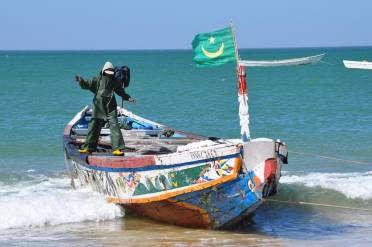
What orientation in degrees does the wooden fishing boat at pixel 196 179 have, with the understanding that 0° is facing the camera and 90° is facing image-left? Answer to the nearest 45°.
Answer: approximately 315°

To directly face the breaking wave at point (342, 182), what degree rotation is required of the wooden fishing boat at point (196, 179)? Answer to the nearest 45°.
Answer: approximately 90° to its left

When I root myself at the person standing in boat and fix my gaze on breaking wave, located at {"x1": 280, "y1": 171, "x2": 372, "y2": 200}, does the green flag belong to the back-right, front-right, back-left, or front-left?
front-right
